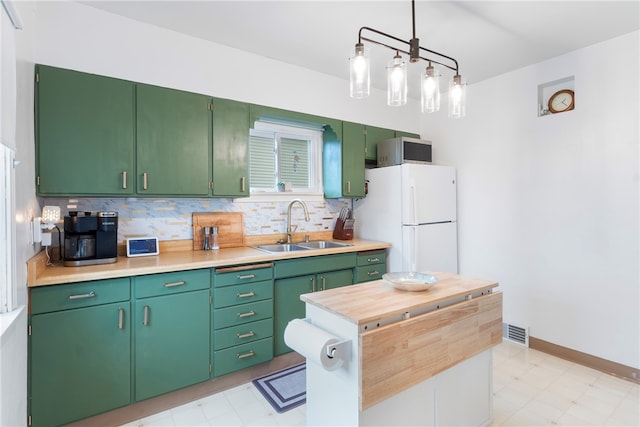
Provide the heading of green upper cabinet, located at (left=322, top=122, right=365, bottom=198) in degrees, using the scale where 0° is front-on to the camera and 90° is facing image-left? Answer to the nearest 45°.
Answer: approximately 315°

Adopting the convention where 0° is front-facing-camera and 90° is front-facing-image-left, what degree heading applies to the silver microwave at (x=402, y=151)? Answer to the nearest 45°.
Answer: approximately 315°

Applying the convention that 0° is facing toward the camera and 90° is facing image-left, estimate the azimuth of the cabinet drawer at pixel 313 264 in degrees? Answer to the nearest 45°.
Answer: approximately 315°

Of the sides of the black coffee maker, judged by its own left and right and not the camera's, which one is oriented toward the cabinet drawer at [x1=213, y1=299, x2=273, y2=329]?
left
